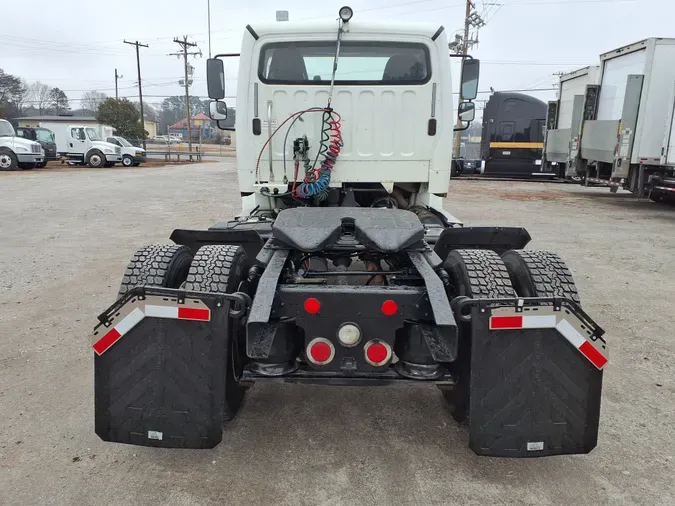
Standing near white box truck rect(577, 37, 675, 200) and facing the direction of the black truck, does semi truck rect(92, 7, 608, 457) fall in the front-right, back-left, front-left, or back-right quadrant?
back-left

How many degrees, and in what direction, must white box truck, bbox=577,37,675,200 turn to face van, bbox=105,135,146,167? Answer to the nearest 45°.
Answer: approximately 135° to its left

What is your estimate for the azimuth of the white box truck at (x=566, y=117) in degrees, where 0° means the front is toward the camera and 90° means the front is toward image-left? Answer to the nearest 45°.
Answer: approximately 225°

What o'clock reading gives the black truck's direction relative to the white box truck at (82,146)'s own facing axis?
The black truck is roughly at 12 o'clock from the white box truck.

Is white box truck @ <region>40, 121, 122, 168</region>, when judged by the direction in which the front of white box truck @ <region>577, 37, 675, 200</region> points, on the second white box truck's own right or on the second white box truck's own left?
on the second white box truck's own left

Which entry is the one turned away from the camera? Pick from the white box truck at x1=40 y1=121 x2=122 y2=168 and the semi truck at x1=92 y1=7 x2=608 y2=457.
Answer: the semi truck

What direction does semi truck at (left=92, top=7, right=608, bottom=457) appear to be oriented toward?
away from the camera

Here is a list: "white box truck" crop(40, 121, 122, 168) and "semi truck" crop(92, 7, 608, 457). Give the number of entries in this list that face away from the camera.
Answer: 1

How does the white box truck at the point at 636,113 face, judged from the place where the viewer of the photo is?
facing away from the viewer and to the right of the viewer

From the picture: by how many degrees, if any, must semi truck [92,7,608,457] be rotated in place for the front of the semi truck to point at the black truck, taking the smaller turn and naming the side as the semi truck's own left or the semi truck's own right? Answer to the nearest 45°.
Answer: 0° — it already faces it

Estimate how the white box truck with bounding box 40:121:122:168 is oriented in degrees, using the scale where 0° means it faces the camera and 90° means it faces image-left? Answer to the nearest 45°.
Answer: approximately 315°
